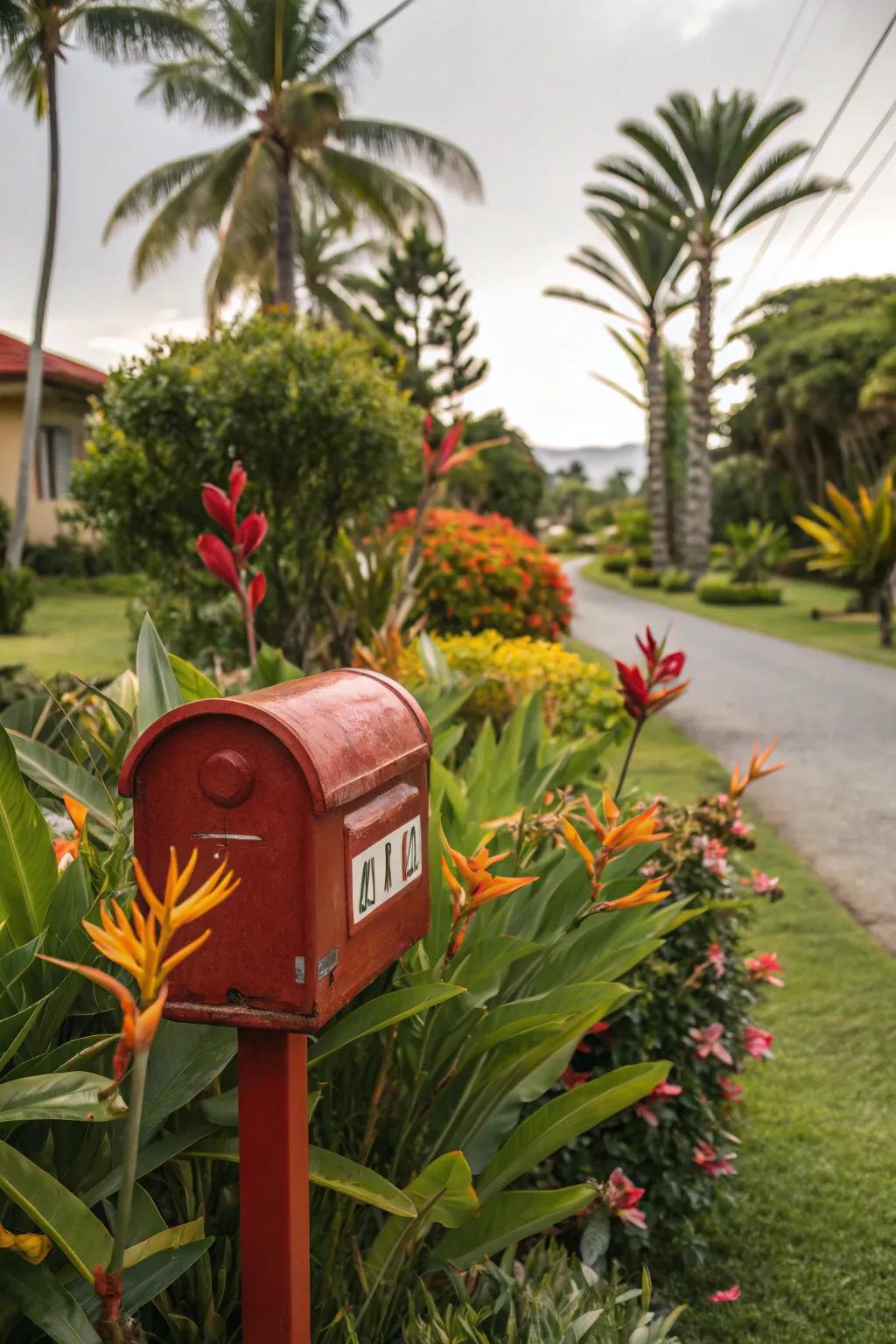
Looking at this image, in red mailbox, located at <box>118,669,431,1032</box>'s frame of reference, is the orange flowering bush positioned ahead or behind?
behind

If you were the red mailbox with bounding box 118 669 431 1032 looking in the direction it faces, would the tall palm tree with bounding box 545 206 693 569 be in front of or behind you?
behind

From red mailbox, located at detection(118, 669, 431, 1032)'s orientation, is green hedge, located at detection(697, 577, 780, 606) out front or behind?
behind

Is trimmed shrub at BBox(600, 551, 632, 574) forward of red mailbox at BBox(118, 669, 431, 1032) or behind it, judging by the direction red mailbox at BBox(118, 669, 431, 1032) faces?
behind

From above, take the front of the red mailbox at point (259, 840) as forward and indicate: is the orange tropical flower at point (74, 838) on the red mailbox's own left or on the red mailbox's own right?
on the red mailbox's own right
